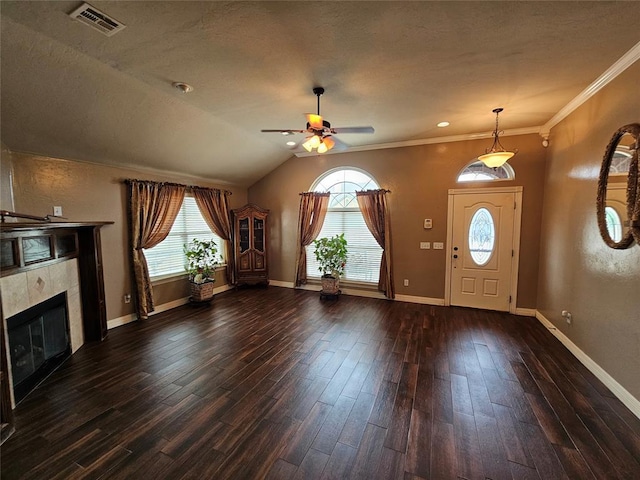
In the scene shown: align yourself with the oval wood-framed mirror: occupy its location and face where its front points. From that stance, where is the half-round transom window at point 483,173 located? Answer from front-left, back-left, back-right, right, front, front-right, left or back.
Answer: right

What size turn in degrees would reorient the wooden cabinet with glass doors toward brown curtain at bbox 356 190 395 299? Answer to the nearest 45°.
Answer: approximately 45° to its left

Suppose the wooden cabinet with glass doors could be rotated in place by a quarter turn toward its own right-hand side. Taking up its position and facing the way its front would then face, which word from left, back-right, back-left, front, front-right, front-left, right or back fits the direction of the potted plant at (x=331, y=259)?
back-left

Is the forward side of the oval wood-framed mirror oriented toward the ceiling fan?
yes

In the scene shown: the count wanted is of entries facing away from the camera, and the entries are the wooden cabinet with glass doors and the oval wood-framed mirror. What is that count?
0

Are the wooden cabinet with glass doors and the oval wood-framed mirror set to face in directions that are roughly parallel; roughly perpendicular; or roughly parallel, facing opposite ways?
roughly perpendicular

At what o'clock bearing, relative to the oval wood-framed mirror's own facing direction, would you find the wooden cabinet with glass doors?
The wooden cabinet with glass doors is roughly at 1 o'clock from the oval wood-framed mirror.

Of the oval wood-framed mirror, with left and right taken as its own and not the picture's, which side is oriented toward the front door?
right

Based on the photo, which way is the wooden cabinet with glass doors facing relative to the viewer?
toward the camera

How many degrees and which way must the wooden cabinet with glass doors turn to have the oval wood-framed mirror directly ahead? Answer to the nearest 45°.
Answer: approximately 45° to its left

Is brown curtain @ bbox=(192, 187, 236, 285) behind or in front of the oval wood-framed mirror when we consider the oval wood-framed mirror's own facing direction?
in front

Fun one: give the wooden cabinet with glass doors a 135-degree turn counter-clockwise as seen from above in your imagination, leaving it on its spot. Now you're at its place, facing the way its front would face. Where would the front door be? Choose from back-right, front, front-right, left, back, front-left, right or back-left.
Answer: right

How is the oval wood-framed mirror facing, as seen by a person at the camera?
facing the viewer and to the left of the viewer

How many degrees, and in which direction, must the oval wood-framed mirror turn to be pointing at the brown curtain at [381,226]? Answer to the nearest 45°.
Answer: approximately 45° to its right

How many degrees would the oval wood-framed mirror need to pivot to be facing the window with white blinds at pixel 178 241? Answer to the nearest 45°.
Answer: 0° — it already faces it

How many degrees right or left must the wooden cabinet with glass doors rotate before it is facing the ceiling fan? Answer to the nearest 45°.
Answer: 0° — it already faces it

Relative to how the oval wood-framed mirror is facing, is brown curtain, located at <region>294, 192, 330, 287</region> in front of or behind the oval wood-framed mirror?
in front
